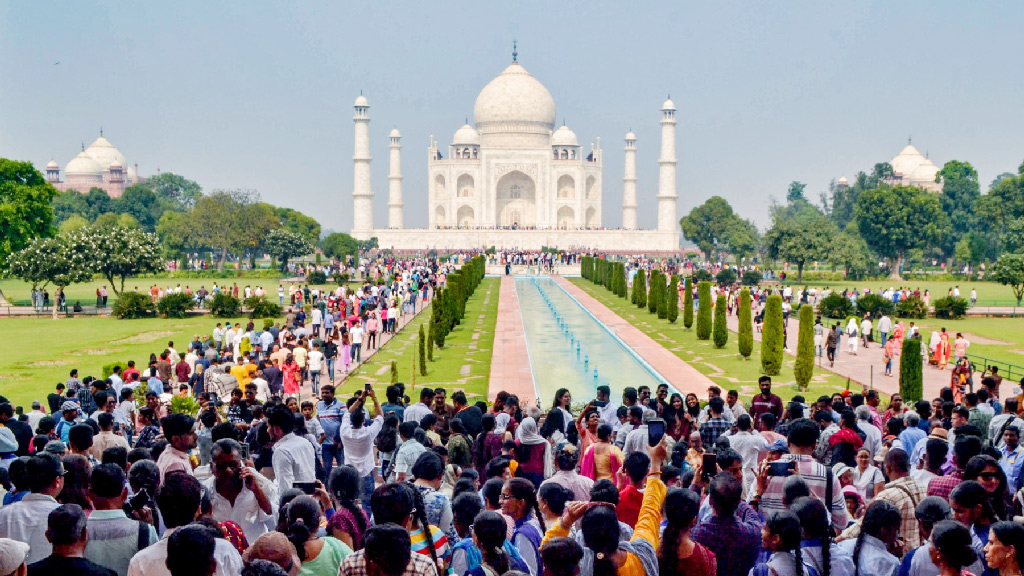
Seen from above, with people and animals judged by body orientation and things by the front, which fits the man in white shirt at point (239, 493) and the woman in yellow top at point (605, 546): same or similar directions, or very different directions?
very different directions

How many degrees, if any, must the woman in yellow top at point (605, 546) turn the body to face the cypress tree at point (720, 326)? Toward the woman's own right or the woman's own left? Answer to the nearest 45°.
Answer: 0° — they already face it

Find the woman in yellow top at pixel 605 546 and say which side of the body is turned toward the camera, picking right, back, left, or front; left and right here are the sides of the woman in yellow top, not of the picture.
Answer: back

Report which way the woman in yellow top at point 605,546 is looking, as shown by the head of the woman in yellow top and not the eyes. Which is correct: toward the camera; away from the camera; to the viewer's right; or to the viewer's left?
away from the camera

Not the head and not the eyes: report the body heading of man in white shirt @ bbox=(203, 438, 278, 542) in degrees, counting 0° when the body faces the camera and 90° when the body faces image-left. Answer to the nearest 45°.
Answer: approximately 0°

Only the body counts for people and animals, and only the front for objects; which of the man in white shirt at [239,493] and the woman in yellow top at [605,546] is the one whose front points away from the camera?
the woman in yellow top

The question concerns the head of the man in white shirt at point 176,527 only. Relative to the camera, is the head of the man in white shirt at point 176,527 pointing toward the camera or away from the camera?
away from the camera

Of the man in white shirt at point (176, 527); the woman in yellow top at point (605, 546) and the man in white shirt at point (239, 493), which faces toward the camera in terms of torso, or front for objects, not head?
the man in white shirt at point (239, 493)

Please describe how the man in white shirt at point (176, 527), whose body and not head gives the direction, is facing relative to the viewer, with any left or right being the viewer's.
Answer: facing away from the viewer

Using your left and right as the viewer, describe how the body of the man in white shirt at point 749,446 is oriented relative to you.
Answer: facing away from the viewer

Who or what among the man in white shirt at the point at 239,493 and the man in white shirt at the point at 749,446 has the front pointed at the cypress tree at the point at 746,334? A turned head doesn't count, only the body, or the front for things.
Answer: the man in white shirt at the point at 749,446
